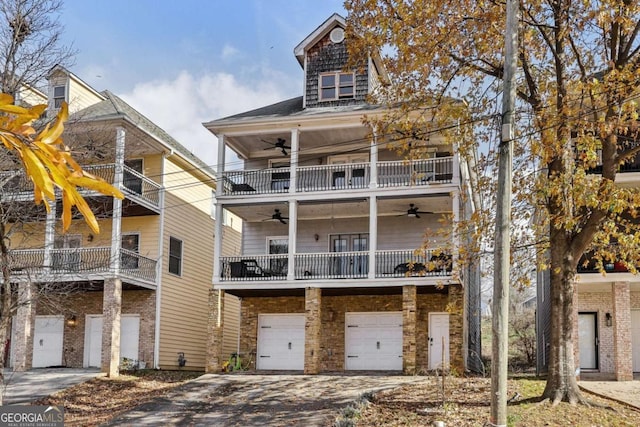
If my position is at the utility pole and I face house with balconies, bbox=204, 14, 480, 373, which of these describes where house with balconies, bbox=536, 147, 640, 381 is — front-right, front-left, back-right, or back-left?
front-right

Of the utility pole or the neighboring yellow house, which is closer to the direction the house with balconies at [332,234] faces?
the utility pole

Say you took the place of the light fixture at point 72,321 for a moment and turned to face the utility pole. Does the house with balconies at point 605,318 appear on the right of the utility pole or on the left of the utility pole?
left

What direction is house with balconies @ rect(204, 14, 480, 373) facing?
toward the camera

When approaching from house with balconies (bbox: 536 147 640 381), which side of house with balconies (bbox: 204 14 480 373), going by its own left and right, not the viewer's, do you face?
left

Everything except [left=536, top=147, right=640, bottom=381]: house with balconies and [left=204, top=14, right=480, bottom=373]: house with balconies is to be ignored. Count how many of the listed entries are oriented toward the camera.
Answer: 2

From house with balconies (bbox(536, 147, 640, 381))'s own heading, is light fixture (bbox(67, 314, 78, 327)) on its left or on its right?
on its right

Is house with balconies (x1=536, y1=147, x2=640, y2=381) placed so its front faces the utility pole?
yes

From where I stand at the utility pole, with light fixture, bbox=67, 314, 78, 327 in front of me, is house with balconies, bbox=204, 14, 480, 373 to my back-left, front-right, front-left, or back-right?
front-right

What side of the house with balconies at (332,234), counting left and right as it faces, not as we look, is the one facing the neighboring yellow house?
right

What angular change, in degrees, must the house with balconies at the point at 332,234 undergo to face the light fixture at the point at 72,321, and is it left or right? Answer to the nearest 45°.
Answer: approximately 90° to its right

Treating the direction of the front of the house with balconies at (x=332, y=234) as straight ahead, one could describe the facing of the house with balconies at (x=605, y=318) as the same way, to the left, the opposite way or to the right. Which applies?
the same way
